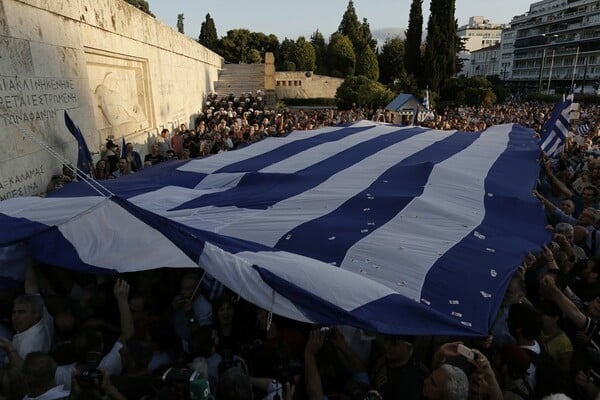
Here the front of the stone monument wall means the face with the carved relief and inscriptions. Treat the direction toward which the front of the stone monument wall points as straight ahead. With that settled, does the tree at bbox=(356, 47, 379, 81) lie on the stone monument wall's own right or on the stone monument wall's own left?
on the stone monument wall's own left

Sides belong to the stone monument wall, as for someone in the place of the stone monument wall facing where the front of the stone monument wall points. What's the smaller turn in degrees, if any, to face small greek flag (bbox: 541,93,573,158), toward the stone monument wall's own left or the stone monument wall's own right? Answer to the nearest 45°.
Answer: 0° — it already faces it

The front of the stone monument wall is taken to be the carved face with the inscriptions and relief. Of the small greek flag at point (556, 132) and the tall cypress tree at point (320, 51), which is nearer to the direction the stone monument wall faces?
the small greek flag

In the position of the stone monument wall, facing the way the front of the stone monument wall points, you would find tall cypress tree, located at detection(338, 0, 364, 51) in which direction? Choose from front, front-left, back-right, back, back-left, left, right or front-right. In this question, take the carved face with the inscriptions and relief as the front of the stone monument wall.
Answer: left

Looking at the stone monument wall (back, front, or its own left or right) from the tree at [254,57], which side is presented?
left

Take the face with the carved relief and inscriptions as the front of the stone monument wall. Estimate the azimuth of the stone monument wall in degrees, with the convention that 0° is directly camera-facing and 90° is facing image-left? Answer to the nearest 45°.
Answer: approximately 315°

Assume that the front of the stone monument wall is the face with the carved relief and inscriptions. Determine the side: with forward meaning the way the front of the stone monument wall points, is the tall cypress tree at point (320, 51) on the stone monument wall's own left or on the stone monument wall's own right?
on the stone monument wall's own left

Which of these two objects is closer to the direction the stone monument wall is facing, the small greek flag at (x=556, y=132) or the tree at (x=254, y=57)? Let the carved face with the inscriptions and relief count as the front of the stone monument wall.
the small greek flag

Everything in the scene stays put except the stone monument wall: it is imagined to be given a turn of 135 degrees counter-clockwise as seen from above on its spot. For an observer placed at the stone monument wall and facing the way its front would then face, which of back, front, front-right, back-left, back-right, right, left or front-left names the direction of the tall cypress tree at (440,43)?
front-right

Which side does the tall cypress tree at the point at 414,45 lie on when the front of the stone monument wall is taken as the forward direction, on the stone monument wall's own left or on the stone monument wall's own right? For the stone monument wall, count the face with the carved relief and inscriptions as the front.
on the stone monument wall's own left

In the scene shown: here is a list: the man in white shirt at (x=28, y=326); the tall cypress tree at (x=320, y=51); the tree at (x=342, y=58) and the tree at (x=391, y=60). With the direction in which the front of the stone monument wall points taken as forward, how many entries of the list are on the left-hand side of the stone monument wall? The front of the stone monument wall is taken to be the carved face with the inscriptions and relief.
3

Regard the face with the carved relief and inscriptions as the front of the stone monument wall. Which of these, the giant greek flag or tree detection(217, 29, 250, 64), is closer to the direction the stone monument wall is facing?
the giant greek flag

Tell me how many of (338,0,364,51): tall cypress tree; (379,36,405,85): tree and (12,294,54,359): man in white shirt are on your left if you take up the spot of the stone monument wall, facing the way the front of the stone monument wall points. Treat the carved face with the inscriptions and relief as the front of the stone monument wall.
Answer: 2

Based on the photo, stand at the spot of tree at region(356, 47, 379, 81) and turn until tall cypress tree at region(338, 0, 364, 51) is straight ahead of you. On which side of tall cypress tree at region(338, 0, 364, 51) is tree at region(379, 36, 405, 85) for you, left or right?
right
